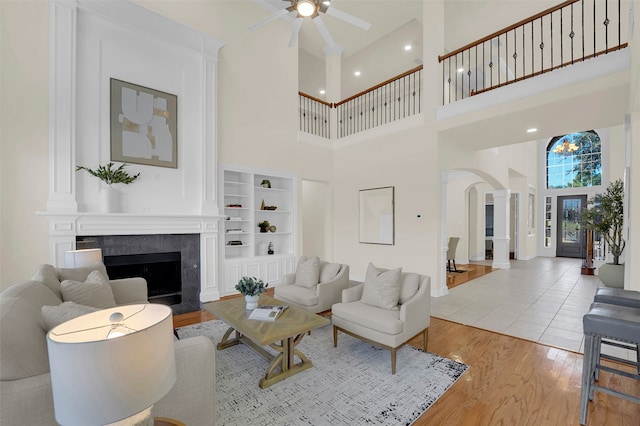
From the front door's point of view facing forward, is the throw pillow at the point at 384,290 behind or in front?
in front

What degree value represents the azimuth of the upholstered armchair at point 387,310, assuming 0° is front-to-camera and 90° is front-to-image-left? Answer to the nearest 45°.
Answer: approximately 45°

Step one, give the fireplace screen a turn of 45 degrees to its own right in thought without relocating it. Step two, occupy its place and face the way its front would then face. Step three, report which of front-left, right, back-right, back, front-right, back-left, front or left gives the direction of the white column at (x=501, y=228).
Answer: back-left

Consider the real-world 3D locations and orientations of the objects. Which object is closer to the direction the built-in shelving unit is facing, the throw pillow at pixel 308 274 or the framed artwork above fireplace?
the throw pillow

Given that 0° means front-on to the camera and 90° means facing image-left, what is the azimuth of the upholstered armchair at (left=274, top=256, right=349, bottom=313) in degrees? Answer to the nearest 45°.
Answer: approximately 45°

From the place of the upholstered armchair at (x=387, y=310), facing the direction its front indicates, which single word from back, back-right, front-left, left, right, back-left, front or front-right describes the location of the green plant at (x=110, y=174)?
front-right

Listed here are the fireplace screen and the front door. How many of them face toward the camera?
2

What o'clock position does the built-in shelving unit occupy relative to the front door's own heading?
The built-in shelving unit is roughly at 1 o'clock from the front door.

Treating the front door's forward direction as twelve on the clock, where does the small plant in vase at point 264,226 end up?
The small plant in vase is roughly at 1 o'clock from the front door.

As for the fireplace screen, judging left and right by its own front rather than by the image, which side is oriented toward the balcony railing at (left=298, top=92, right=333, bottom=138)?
left

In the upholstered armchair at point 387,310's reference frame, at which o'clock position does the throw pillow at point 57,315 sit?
The throw pillow is roughly at 12 o'clock from the upholstered armchair.

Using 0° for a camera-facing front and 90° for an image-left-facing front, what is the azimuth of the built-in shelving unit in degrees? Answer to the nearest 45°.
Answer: approximately 315°
